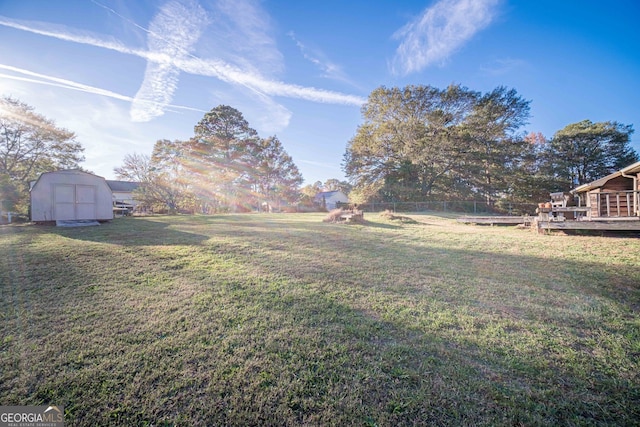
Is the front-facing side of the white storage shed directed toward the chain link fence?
no

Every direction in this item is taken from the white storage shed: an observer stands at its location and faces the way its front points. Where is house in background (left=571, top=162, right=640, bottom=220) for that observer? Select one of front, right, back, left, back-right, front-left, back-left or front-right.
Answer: front-left

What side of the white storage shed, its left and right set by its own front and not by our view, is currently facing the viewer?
front

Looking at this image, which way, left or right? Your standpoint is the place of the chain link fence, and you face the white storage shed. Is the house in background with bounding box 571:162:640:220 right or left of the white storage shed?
left
